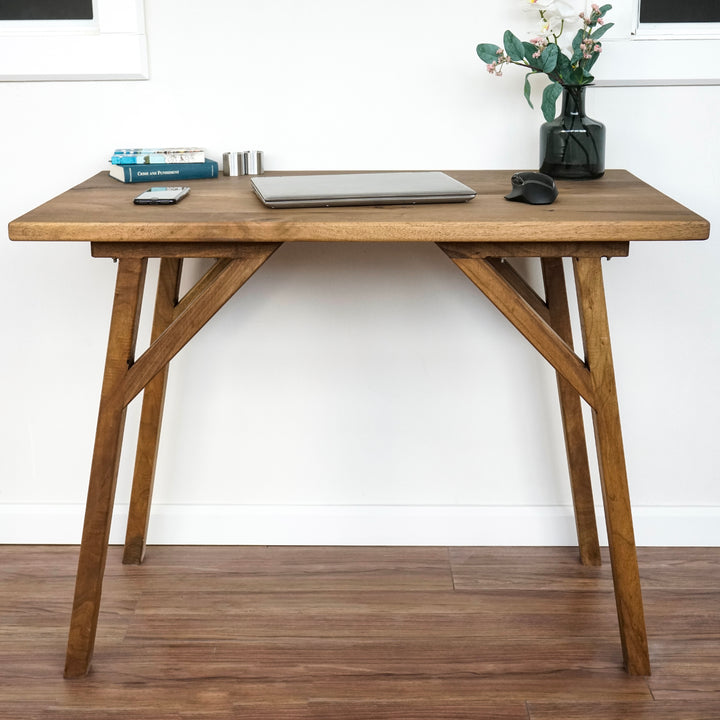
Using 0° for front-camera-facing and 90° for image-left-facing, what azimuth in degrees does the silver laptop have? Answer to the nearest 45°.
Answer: approximately 0°
